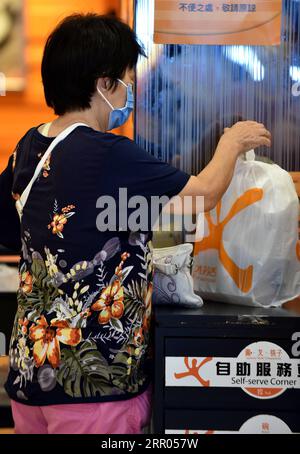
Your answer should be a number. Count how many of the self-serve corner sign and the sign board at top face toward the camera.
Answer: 2

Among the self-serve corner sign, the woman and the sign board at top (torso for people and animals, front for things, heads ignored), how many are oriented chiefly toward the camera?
2

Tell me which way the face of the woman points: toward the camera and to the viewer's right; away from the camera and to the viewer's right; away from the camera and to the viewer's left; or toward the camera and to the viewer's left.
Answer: away from the camera and to the viewer's right

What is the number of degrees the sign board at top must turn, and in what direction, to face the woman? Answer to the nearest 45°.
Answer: approximately 45° to its right
